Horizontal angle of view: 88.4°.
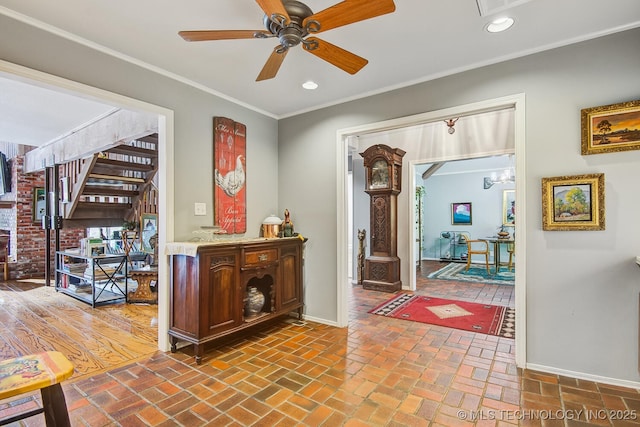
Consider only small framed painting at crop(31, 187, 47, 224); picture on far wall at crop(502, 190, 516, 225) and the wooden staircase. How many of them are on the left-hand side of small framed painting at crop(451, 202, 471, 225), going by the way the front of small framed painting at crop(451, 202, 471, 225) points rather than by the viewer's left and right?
1

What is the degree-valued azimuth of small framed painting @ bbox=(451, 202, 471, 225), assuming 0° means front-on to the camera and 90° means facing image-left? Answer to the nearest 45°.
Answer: approximately 0°

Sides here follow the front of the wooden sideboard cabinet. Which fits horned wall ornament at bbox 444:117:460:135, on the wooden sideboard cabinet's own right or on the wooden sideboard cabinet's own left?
on the wooden sideboard cabinet's own left

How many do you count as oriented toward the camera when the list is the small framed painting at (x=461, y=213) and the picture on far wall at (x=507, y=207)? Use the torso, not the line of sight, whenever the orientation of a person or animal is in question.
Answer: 2

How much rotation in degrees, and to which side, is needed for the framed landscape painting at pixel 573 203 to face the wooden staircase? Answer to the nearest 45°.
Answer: approximately 90° to its right
